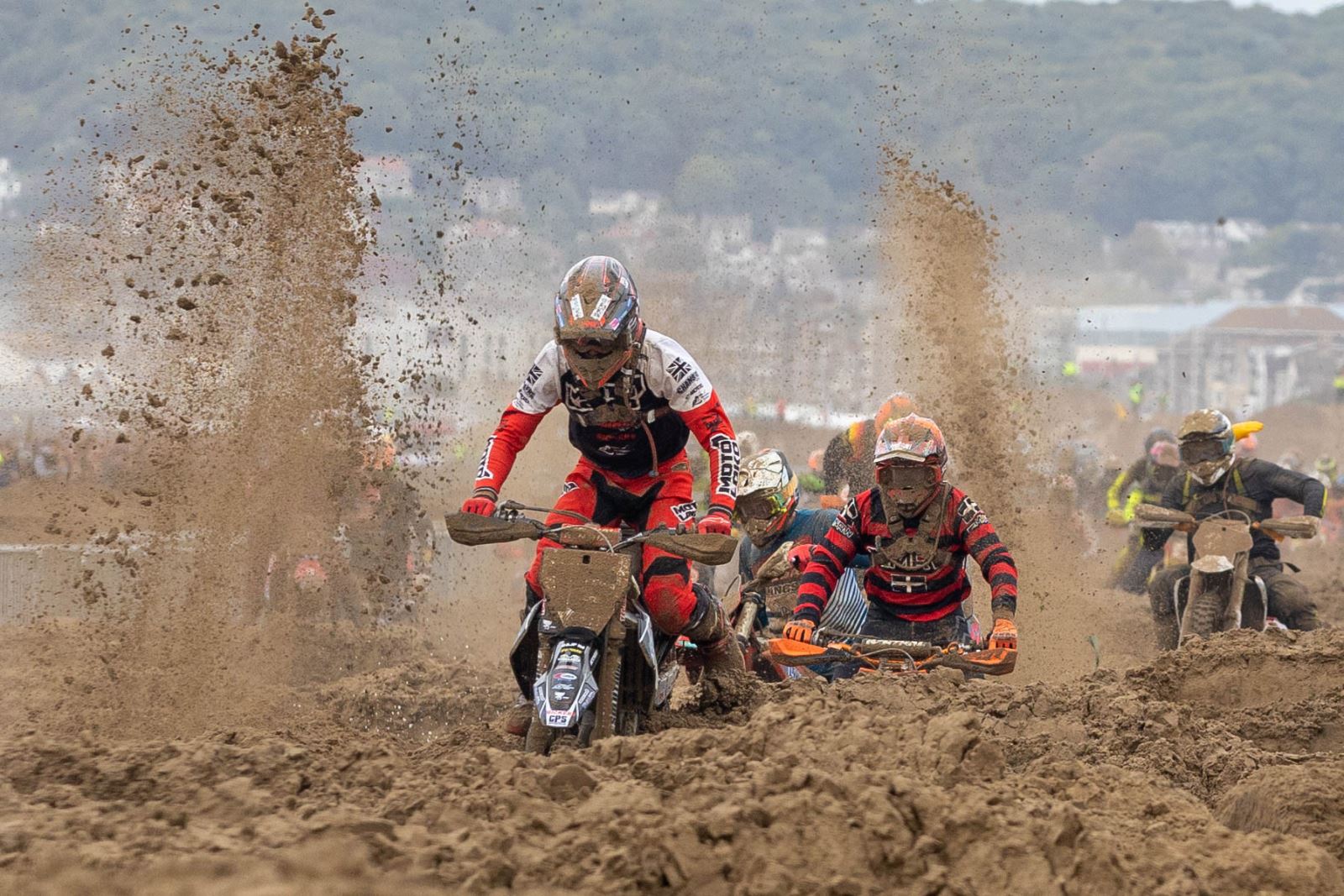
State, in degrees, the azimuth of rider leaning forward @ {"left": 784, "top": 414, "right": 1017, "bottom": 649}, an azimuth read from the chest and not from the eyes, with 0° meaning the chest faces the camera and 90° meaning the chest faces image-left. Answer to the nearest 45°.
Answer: approximately 0°

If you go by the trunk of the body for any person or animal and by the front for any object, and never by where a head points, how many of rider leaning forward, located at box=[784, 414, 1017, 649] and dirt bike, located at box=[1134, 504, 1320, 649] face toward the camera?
2

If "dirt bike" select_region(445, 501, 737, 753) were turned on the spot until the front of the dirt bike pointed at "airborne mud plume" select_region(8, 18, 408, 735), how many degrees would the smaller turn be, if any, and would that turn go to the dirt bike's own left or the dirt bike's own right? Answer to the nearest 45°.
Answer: approximately 135° to the dirt bike's own right

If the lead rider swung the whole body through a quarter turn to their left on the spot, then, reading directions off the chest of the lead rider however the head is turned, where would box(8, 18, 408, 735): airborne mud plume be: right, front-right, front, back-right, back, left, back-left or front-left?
back-left

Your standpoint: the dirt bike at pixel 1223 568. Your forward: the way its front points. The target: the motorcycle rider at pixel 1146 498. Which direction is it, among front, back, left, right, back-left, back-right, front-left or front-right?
back

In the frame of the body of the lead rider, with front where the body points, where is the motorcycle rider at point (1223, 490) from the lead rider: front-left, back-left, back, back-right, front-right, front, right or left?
back-left

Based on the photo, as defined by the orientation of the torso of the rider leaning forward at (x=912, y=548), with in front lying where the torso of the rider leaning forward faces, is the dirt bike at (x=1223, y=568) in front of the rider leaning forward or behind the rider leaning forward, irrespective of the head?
behind

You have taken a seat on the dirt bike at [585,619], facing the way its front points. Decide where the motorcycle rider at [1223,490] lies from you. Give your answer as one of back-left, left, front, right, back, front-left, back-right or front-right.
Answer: back-left

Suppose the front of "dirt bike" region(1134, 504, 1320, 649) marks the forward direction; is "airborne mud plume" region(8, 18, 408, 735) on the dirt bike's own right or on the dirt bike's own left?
on the dirt bike's own right
